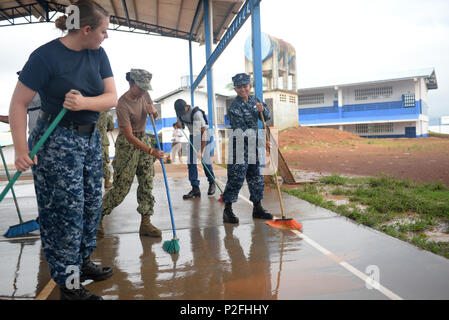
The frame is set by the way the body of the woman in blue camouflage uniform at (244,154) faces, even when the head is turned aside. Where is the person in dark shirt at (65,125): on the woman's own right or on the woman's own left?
on the woman's own right

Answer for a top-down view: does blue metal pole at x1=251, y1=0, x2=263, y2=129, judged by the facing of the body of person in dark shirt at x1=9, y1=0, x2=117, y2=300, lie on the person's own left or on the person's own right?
on the person's own left

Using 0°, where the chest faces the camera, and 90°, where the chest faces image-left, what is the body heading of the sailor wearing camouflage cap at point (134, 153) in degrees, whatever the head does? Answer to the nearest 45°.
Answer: approximately 315°

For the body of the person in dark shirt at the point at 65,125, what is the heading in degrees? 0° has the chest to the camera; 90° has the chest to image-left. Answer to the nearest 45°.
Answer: approximately 315°

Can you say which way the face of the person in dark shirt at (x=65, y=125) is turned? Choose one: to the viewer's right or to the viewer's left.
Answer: to the viewer's right

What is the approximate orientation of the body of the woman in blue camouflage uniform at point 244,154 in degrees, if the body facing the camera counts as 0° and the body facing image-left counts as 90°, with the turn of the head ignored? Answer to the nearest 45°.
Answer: approximately 315°
